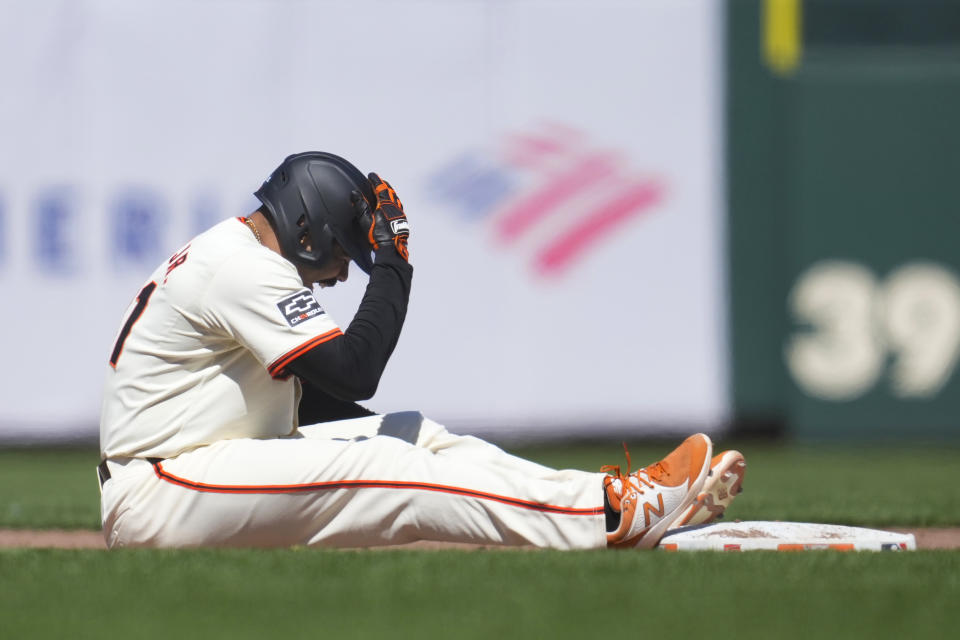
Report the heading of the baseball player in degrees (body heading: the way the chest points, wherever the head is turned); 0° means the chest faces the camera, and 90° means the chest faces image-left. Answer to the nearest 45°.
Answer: approximately 270°

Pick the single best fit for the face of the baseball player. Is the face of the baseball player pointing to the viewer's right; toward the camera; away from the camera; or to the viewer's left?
to the viewer's right
